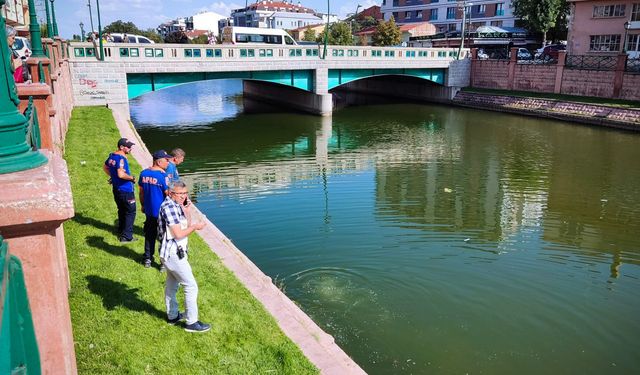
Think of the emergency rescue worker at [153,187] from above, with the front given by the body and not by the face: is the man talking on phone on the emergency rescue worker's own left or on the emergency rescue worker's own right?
on the emergency rescue worker's own right

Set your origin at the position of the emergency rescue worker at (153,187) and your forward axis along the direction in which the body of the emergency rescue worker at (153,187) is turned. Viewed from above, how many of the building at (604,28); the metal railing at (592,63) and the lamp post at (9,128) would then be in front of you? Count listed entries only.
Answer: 2

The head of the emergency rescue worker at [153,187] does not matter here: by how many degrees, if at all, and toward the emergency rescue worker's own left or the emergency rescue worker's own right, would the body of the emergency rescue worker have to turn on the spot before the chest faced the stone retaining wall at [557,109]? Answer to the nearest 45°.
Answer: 0° — they already face it

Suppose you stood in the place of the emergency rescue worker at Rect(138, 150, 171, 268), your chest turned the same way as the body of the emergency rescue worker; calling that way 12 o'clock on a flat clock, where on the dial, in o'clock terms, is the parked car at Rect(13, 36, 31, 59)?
The parked car is roughly at 10 o'clock from the emergency rescue worker.

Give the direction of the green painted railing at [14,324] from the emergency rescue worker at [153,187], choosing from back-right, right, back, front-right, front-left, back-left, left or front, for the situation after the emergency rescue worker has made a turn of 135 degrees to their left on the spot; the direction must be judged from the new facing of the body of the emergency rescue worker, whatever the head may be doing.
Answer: left

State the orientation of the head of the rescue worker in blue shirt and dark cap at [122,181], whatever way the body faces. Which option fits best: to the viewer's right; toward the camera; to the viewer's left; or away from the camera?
to the viewer's right

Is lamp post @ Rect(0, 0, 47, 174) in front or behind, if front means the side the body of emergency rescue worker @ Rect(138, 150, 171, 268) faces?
behind

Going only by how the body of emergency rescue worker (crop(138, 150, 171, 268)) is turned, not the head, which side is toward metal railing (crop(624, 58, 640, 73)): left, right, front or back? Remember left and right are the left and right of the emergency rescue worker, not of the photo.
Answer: front

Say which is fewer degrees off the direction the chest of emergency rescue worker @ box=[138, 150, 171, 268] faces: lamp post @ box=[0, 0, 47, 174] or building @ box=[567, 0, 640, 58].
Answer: the building

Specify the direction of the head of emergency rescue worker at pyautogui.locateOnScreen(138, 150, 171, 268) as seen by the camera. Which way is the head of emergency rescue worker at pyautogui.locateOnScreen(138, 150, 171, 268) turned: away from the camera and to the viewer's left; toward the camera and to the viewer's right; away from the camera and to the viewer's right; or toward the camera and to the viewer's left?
away from the camera and to the viewer's right

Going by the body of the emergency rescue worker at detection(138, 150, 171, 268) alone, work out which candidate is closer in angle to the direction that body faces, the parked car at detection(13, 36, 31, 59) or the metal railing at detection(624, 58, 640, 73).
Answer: the metal railing

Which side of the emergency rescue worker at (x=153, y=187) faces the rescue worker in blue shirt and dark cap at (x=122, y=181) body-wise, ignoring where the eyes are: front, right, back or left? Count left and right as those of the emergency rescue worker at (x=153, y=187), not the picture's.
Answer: left

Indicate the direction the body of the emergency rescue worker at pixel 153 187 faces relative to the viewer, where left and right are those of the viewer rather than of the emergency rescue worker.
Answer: facing away from the viewer and to the right of the viewer

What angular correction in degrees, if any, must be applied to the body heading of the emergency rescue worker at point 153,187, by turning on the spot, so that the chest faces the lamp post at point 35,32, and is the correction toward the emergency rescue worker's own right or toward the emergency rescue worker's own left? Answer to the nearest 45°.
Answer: approximately 45° to the emergency rescue worker's own left

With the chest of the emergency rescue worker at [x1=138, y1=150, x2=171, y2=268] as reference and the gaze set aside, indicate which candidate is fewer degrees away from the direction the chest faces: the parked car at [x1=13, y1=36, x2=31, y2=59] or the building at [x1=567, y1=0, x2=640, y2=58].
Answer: the building
